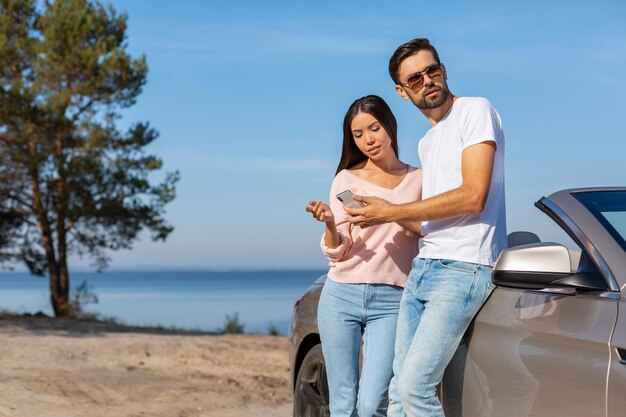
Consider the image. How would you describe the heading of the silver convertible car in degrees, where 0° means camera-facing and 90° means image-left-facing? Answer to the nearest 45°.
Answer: approximately 315°

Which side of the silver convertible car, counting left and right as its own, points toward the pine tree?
back

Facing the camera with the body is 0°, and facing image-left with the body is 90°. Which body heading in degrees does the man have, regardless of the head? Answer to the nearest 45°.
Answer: approximately 45°

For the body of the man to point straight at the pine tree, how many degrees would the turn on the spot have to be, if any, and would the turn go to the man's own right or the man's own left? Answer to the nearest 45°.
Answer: approximately 90° to the man's own right

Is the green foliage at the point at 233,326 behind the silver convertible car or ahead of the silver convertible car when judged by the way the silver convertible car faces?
behind

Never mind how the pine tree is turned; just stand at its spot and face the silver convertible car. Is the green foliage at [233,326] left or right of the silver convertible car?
left

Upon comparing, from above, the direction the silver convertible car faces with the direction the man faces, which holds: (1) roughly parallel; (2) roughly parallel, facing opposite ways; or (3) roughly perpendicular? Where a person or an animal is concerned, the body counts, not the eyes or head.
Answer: roughly perpendicular
